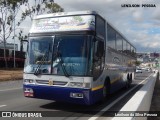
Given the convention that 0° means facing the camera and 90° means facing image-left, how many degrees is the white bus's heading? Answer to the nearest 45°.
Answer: approximately 45°
